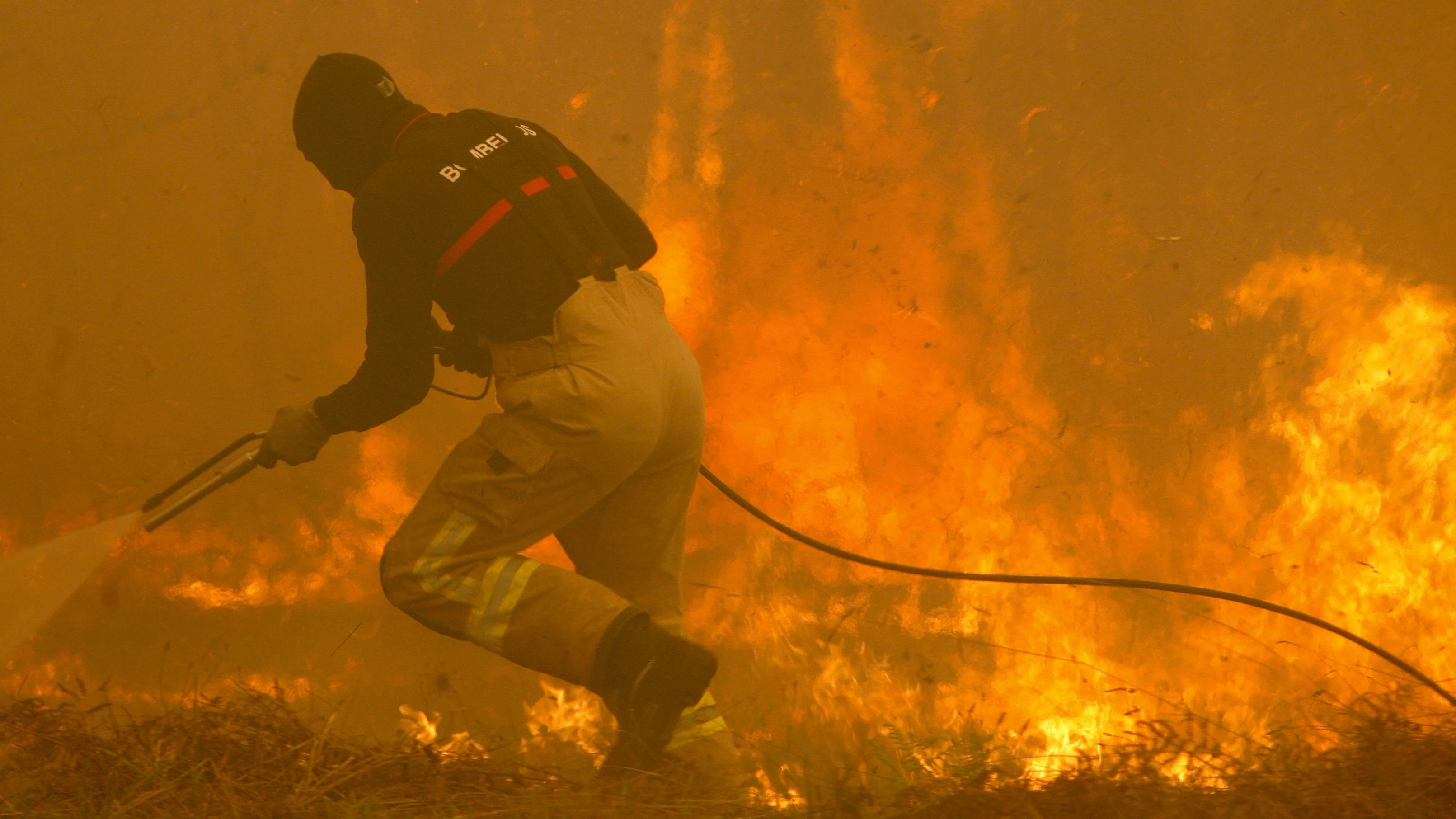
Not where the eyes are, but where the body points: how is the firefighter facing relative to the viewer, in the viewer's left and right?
facing away from the viewer and to the left of the viewer

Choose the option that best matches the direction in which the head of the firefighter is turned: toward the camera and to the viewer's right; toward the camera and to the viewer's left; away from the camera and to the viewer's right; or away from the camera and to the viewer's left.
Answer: away from the camera and to the viewer's left
